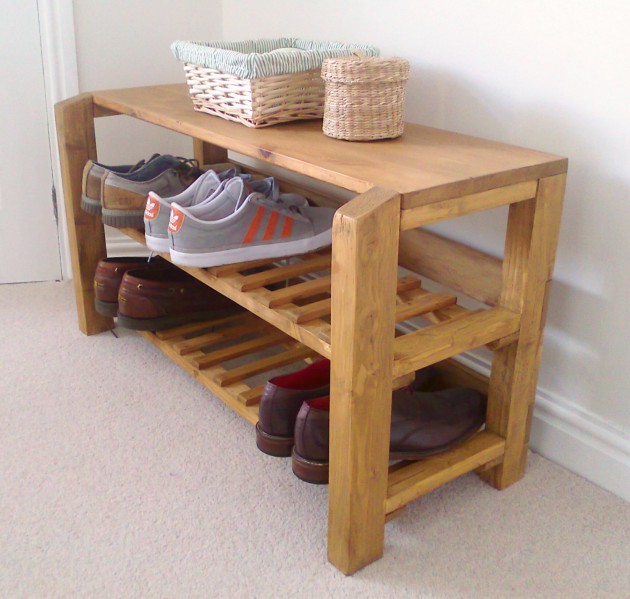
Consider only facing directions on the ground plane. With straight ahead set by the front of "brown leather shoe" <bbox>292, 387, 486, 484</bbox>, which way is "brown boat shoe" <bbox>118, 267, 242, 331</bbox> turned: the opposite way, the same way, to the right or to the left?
the same way

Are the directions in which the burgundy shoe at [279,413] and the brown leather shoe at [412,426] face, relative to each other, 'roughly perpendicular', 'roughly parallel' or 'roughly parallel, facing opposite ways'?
roughly parallel

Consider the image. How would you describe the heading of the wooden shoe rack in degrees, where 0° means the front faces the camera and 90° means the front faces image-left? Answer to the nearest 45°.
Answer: approximately 45°

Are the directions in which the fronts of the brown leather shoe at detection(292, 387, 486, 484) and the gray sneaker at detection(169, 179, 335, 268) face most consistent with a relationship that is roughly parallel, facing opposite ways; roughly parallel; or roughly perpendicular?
roughly parallel
